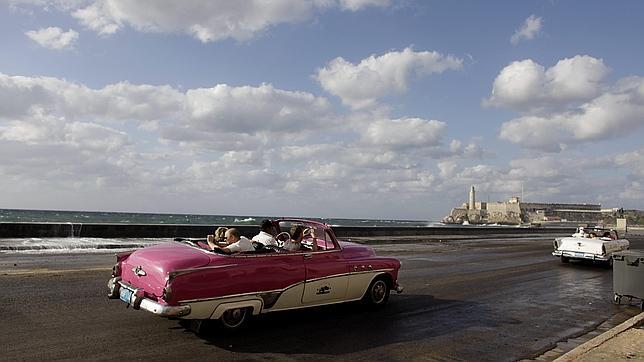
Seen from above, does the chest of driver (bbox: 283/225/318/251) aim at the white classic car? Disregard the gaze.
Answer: yes

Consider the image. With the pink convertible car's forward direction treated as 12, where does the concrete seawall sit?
The concrete seawall is roughly at 10 o'clock from the pink convertible car.

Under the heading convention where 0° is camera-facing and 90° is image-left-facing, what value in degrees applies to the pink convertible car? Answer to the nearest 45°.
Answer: approximately 225°

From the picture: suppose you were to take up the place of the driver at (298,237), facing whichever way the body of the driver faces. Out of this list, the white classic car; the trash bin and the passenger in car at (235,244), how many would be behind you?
1

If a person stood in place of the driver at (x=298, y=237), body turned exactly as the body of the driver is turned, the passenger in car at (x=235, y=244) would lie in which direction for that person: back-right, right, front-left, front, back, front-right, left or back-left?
back

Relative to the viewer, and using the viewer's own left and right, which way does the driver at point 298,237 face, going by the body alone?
facing away from the viewer and to the right of the viewer

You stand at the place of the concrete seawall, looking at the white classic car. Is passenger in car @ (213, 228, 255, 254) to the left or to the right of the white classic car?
right

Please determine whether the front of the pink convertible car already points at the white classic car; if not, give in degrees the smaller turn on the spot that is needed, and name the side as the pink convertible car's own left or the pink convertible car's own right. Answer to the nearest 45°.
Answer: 0° — it already faces it
